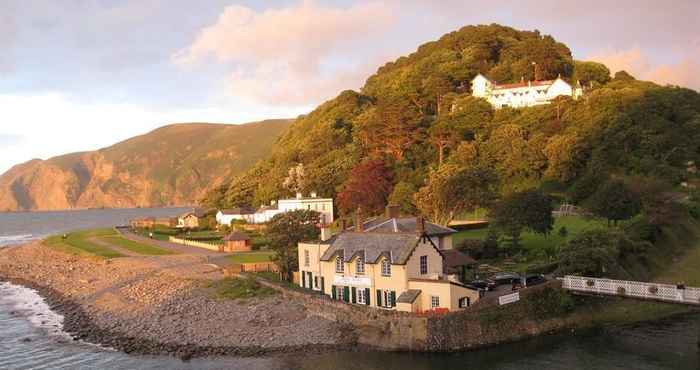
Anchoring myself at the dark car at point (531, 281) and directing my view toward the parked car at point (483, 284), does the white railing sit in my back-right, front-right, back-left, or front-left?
back-left

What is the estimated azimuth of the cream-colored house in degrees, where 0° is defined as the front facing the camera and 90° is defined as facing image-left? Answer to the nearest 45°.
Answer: approximately 45°

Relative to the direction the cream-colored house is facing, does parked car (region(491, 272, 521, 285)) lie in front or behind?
behind

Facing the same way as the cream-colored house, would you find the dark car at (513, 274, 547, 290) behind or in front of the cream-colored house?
behind
